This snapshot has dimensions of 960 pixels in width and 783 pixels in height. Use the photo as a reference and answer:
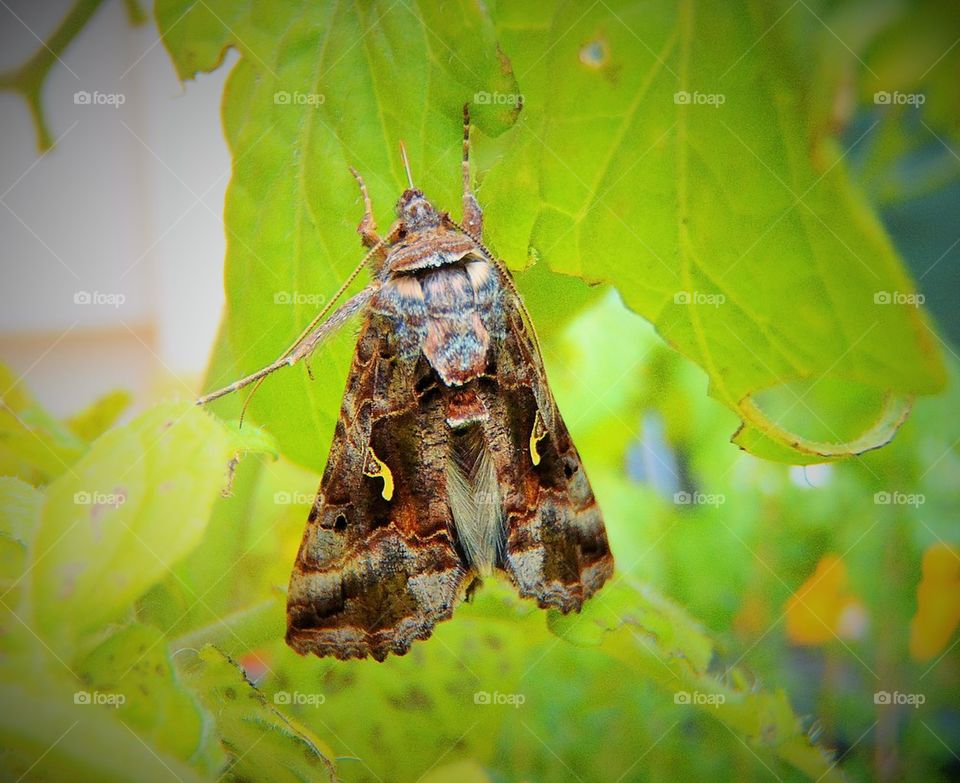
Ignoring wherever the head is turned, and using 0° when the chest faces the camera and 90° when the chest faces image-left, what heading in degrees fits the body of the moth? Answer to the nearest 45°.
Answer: approximately 180°
